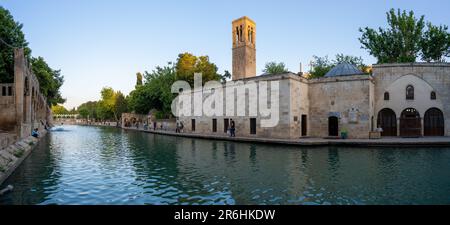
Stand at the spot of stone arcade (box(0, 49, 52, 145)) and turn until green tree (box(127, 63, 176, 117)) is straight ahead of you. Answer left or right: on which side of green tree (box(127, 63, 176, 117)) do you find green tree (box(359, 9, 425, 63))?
right

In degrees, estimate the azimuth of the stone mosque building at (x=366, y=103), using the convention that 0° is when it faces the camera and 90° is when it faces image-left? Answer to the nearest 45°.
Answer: approximately 0°

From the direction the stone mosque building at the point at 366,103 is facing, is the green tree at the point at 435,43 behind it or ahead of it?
behind

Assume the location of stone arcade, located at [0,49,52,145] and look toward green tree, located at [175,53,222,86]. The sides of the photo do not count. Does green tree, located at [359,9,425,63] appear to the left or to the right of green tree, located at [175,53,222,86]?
right

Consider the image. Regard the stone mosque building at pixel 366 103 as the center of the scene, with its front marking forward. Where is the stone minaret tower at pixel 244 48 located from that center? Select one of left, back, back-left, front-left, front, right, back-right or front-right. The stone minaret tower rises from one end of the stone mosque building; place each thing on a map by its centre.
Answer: back-right

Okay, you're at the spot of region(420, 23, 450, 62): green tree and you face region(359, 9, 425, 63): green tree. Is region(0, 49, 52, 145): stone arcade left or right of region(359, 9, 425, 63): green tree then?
left

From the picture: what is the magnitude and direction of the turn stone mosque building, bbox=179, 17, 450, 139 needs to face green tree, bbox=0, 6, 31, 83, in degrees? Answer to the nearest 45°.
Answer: approximately 90° to its right
